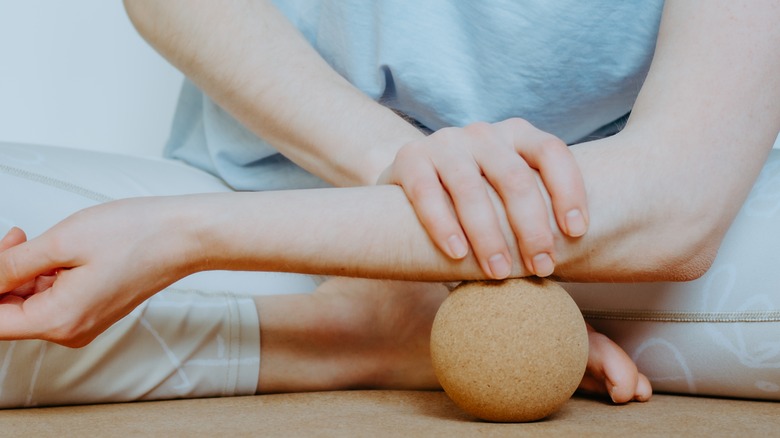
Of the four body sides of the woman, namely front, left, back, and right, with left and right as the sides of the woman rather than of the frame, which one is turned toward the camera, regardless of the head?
front
